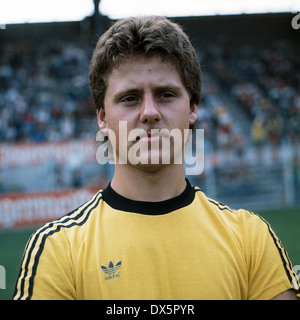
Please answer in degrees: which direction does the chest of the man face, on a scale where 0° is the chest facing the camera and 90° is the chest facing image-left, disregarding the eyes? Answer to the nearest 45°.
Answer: approximately 0°
